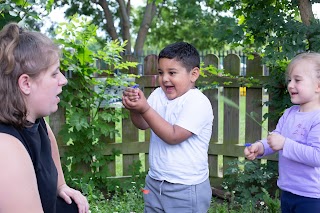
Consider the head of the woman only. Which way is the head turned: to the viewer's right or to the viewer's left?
to the viewer's right

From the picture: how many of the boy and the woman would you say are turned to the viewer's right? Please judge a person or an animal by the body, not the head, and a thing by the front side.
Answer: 1

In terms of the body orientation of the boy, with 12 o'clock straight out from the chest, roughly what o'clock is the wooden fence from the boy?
The wooden fence is roughly at 5 o'clock from the boy.

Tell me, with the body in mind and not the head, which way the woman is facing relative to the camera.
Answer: to the viewer's right

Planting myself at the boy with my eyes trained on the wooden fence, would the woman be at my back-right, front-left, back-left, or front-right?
back-left

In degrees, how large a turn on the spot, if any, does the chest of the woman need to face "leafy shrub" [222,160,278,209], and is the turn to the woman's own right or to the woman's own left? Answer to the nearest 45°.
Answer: approximately 45° to the woman's own left
